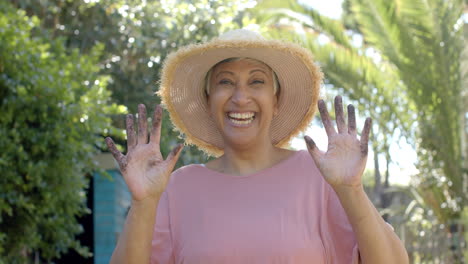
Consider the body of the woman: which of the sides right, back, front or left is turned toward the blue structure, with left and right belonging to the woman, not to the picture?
back

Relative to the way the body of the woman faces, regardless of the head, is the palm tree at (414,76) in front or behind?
behind

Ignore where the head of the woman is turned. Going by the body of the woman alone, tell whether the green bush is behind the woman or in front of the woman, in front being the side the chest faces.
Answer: behind

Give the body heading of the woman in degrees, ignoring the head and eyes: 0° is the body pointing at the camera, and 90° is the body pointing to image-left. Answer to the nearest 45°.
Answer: approximately 0°
